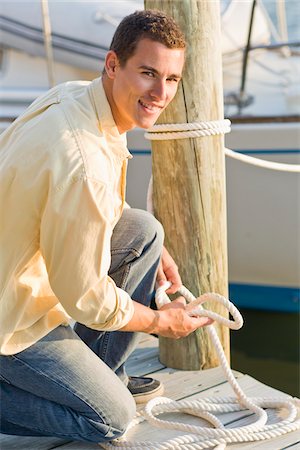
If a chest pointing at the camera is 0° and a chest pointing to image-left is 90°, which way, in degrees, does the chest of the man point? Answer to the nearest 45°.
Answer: approximately 270°

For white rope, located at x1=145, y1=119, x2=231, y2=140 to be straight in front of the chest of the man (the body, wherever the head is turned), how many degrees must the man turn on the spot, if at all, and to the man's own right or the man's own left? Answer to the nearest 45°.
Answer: approximately 45° to the man's own left

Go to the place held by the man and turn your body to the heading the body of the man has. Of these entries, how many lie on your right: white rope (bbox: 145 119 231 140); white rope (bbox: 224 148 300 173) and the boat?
0

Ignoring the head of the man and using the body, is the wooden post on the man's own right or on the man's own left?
on the man's own left

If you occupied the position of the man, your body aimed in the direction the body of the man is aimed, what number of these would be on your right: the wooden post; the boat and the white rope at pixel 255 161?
0

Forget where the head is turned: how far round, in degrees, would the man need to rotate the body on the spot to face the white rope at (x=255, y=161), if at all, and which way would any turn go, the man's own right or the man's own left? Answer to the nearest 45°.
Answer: approximately 45° to the man's own left
